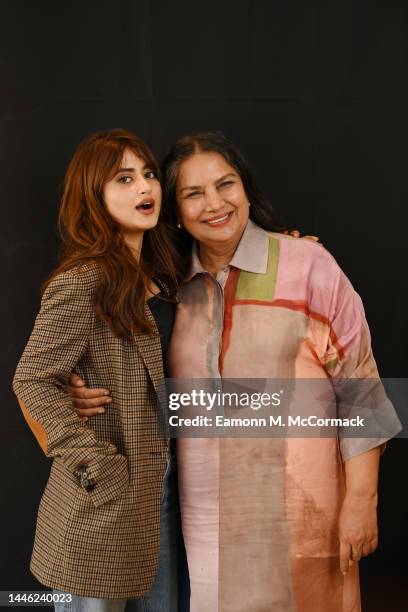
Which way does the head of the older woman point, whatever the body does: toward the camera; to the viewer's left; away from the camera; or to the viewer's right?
toward the camera

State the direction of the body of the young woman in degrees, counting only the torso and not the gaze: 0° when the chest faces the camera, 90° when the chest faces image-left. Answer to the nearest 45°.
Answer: approximately 315°
